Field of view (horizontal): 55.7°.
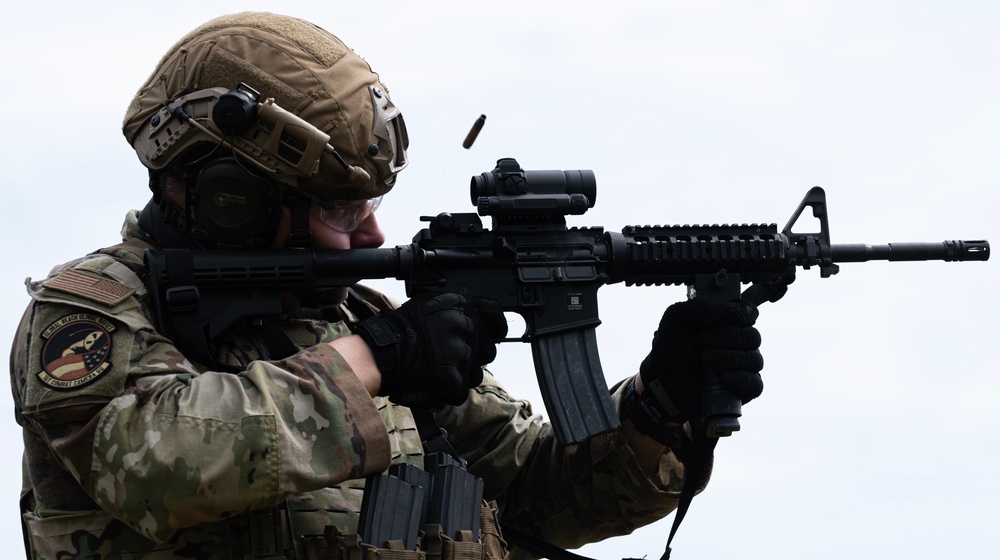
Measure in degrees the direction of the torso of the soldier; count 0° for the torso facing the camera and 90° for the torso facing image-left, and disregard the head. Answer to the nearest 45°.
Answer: approximately 270°

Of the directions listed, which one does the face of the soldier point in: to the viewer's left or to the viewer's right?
to the viewer's right
